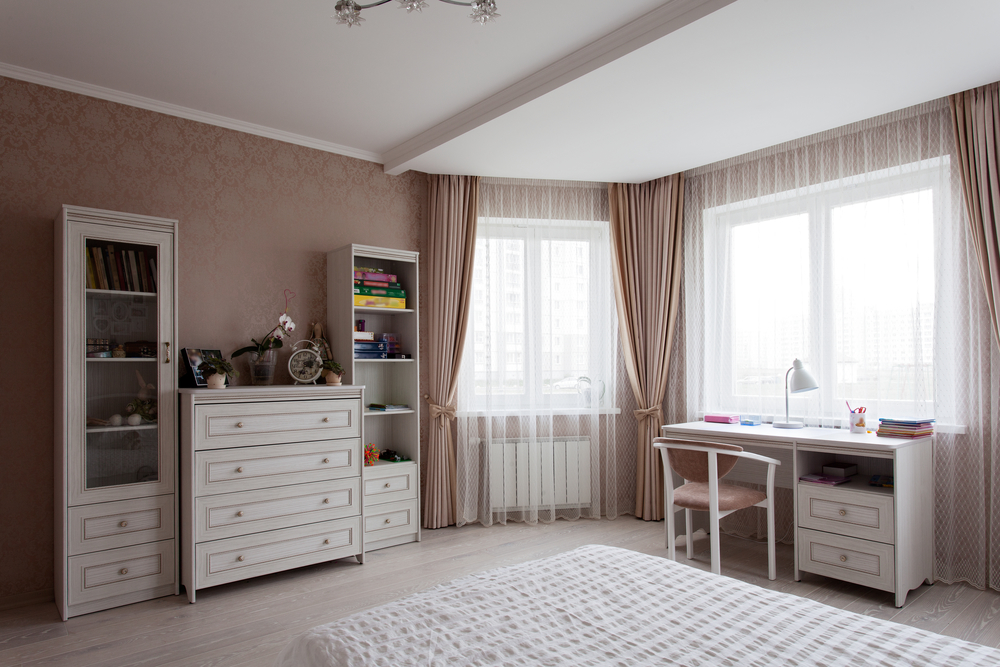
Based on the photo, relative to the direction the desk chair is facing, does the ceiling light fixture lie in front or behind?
behind

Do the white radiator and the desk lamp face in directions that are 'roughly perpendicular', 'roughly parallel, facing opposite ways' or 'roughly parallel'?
roughly perpendicular

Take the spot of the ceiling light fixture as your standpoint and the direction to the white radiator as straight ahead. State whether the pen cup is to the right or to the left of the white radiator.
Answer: right

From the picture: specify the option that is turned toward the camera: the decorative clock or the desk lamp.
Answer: the decorative clock

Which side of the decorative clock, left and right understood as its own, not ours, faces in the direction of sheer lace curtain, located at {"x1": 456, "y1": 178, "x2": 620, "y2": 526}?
left

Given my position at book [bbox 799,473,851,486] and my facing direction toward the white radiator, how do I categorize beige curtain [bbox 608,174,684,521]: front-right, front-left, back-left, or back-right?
front-right

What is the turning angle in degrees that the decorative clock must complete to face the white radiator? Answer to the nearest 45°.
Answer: approximately 90° to its left

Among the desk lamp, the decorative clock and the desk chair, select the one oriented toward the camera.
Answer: the decorative clock

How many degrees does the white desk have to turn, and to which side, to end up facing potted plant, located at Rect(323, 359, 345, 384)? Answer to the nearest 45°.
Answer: approximately 45° to its right

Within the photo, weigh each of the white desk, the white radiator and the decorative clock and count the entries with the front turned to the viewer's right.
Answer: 0

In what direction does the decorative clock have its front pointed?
toward the camera

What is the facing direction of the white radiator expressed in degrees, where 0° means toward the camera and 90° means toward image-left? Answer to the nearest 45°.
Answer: approximately 0°
